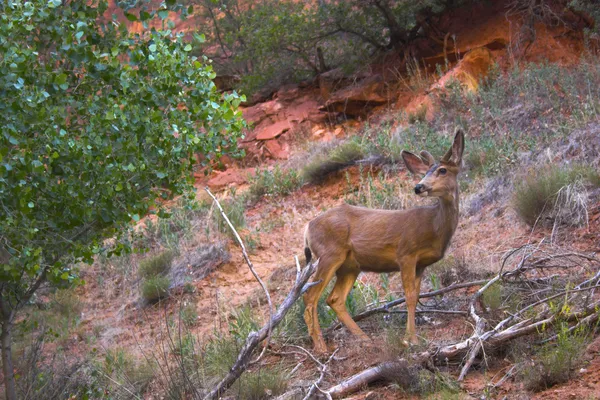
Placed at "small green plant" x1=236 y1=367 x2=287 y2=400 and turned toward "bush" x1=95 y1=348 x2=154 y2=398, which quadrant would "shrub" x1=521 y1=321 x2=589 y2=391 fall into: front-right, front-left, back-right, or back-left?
back-right

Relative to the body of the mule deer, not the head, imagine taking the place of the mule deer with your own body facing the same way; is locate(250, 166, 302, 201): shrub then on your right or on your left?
on your left

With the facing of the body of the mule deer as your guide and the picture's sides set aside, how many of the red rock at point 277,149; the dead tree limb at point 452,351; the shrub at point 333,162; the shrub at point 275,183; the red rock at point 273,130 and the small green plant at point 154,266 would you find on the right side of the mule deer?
1

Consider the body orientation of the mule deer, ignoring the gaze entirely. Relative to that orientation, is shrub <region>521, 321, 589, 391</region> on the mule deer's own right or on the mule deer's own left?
on the mule deer's own right

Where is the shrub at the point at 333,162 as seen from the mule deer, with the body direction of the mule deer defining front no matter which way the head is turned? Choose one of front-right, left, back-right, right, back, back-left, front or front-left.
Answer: left

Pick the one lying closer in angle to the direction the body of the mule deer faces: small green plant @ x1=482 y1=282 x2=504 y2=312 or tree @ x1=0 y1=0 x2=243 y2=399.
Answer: the small green plant

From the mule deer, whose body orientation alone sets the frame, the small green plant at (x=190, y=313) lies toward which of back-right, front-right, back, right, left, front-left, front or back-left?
back-left

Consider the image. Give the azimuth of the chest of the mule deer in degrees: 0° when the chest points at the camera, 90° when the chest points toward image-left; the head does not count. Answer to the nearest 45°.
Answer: approximately 270°

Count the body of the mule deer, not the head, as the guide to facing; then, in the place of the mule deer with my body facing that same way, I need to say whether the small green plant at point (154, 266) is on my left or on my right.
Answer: on my left

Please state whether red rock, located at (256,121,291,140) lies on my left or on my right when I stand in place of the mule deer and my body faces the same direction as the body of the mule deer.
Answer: on my left

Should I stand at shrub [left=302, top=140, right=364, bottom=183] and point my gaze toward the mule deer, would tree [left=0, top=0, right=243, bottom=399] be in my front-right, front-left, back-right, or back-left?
front-right

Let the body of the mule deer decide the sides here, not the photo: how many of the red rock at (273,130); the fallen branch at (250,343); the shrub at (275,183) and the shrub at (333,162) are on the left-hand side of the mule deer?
3

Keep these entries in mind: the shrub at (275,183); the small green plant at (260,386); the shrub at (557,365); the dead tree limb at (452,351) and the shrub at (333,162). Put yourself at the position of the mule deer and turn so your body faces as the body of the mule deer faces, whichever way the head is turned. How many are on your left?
2

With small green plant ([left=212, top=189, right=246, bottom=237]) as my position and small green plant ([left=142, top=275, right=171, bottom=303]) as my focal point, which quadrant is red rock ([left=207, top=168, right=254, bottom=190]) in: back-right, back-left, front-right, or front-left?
back-right

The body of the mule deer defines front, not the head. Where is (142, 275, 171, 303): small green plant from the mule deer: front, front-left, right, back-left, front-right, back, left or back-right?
back-left

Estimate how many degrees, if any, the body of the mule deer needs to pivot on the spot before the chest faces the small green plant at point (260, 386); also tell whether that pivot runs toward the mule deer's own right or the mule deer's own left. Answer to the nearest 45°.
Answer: approximately 135° to the mule deer's own right
